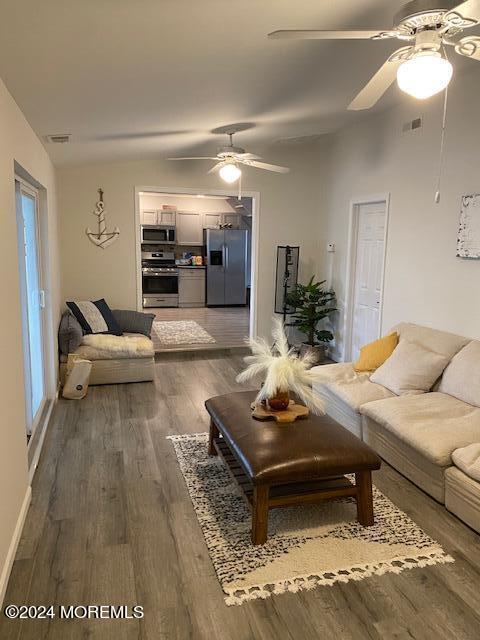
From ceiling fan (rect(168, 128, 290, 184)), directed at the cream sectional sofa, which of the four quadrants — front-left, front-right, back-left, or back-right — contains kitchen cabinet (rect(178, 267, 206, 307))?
back-left

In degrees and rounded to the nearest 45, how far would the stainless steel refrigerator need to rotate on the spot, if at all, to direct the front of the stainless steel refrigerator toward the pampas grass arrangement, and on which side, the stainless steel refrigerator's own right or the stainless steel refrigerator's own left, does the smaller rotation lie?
0° — it already faces it

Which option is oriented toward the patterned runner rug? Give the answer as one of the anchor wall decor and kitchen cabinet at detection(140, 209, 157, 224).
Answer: the kitchen cabinet

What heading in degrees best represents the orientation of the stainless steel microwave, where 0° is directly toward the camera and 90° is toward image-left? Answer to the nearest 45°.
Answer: approximately 0°

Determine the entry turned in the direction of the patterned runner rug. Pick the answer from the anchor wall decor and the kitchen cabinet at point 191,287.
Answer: the kitchen cabinet

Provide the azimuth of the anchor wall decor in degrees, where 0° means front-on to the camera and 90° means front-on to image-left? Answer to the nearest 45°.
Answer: approximately 0°

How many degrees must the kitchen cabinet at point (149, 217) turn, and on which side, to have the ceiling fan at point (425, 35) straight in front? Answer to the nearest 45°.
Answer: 0° — it already faces it

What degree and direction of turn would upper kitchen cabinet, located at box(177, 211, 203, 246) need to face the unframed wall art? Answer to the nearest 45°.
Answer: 0° — it already faces it
